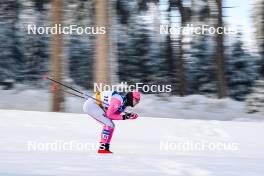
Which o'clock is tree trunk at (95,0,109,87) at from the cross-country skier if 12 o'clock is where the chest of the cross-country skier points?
The tree trunk is roughly at 9 o'clock from the cross-country skier.

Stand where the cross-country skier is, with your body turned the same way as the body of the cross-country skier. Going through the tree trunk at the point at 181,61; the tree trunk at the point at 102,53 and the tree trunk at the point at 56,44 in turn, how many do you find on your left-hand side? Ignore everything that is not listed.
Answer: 3

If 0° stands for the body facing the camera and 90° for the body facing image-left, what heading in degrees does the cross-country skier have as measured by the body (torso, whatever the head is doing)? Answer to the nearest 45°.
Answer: approximately 270°

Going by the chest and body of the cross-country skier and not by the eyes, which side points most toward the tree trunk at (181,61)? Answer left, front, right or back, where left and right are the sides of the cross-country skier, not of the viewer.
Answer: left

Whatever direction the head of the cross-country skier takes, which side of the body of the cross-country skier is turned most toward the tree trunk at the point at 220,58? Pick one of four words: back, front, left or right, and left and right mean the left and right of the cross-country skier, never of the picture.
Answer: left
